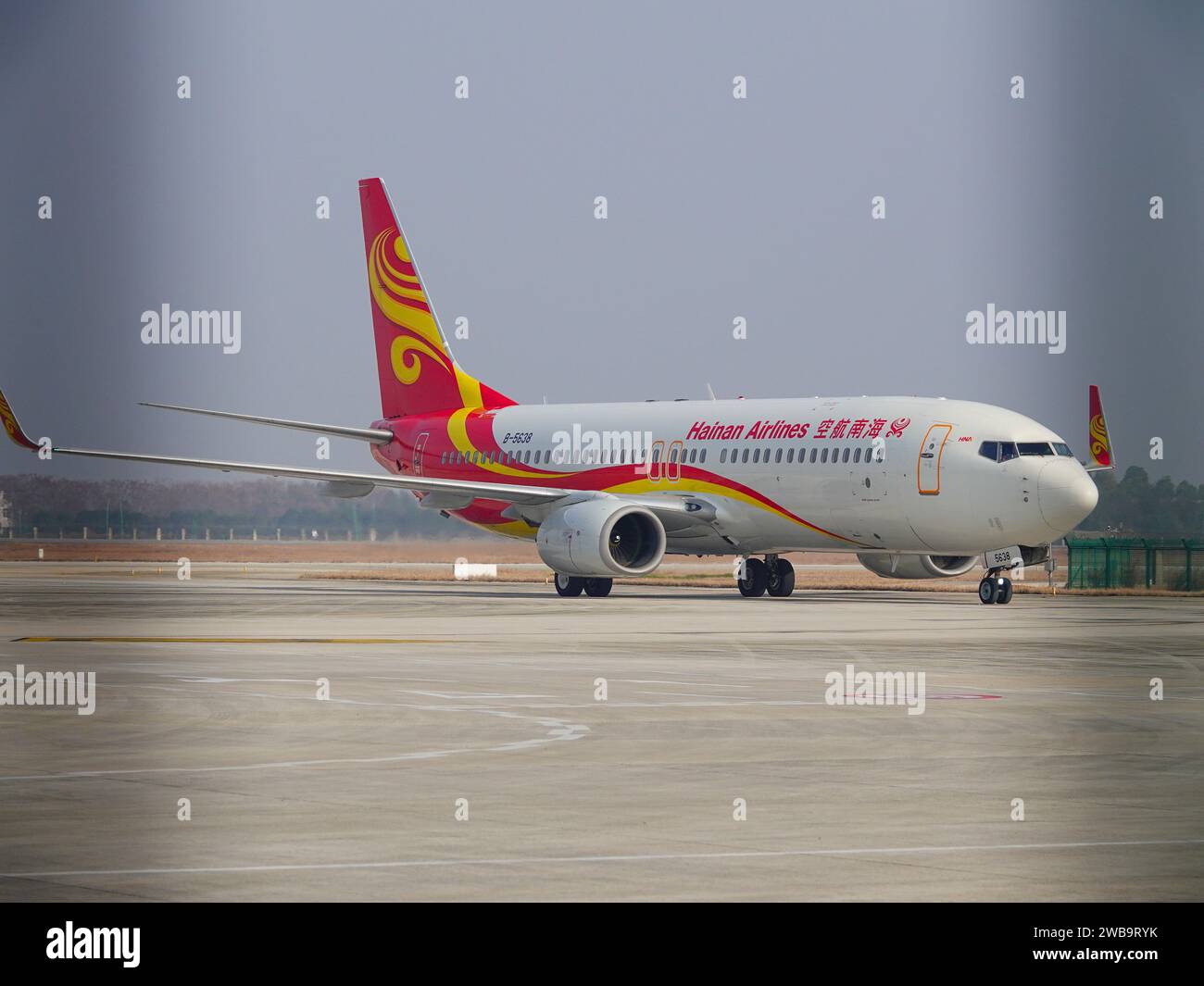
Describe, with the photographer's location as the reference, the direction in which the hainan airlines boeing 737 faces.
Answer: facing the viewer and to the right of the viewer
